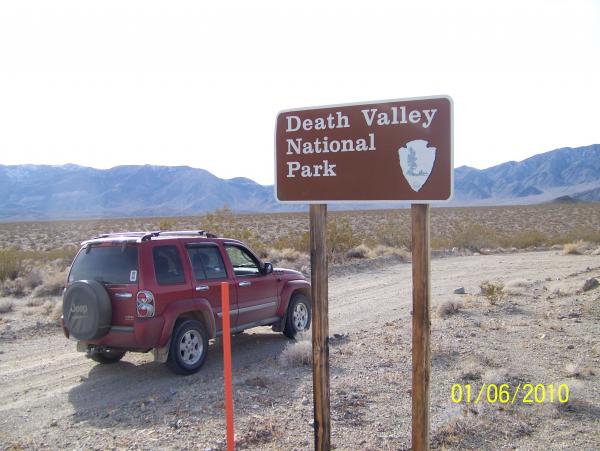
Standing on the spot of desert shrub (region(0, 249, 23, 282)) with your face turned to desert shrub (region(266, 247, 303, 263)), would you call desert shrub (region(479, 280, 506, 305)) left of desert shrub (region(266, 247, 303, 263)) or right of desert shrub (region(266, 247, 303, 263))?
right

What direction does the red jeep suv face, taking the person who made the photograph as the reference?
facing away from the viewer and to the right of the viewer

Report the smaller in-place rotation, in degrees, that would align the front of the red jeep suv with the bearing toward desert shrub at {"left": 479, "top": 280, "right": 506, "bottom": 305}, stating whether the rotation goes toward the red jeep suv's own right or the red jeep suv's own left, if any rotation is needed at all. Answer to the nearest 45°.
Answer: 0° — it already faces it

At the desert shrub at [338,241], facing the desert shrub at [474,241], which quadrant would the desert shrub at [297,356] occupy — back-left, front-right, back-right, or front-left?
back-right

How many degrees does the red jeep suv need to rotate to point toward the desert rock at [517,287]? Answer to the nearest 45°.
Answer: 0° — it already faces it

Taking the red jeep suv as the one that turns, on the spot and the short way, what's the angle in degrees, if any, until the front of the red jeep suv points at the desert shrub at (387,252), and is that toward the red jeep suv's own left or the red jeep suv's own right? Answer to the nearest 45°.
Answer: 0° — it already faces it

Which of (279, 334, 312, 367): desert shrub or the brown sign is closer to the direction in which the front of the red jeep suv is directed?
the desert shrub

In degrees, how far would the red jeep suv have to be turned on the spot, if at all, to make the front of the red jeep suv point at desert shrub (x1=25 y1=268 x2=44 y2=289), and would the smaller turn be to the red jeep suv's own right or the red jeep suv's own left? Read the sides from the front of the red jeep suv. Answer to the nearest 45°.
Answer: approximately 45° to the red jeep suv's own left

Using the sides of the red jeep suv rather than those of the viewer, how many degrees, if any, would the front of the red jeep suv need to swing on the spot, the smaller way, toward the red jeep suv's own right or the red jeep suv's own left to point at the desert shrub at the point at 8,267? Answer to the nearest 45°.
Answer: approximately 90° to the red jeep suv's own left

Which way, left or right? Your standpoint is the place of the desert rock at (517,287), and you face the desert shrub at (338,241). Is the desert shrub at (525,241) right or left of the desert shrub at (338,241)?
right

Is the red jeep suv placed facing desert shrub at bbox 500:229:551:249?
yes
